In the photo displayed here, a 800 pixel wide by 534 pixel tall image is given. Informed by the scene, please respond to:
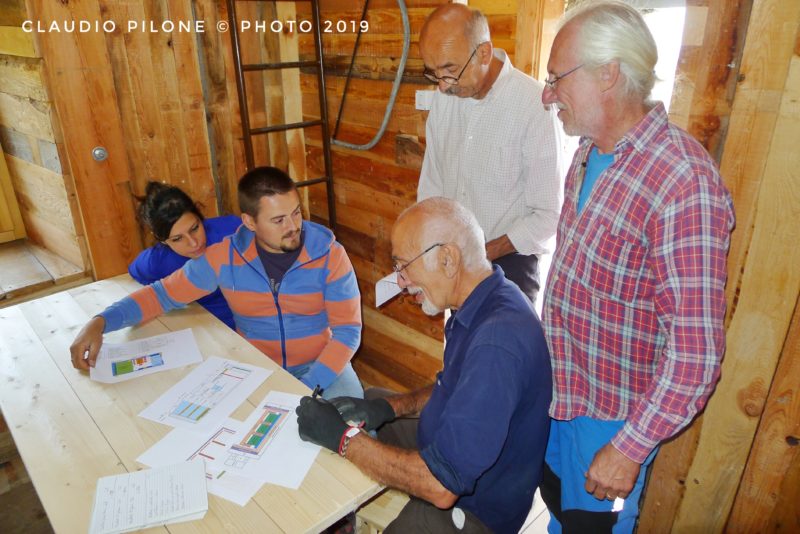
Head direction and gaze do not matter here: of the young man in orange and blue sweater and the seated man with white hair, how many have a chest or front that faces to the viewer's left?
1

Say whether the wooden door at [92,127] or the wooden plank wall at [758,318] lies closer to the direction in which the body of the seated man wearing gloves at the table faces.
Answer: the wooden door

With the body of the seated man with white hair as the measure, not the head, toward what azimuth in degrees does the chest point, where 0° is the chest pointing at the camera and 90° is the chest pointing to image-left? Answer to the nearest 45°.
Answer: approximately 90°

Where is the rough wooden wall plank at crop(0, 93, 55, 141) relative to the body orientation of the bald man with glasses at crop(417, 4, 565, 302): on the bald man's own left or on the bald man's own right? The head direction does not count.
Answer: on the bald man's own right

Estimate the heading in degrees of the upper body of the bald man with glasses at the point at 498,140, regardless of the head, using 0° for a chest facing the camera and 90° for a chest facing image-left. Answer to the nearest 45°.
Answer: approximately 45°

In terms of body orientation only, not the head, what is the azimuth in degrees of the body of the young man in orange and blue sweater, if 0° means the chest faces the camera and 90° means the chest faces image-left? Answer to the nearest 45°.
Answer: approximately 0°
